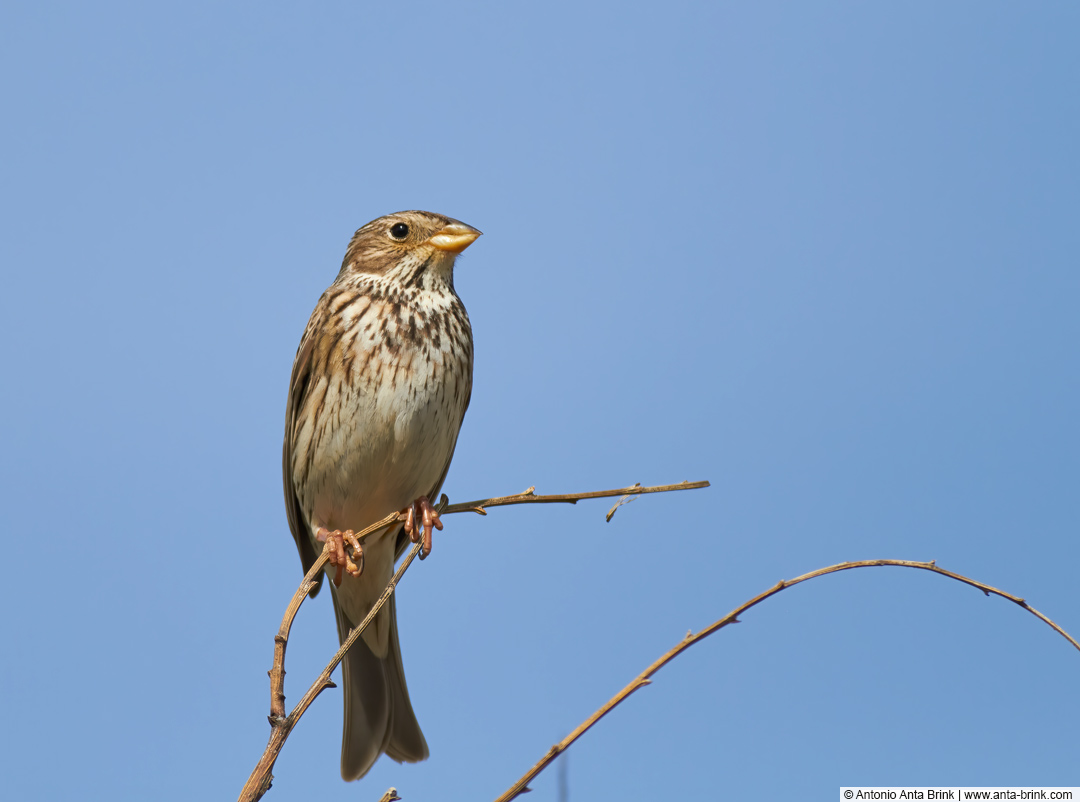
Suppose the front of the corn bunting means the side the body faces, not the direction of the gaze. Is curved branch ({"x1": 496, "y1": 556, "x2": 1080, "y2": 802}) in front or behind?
in front

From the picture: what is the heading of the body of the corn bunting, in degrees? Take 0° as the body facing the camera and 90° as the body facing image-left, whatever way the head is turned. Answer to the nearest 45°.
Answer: approximately 315°
